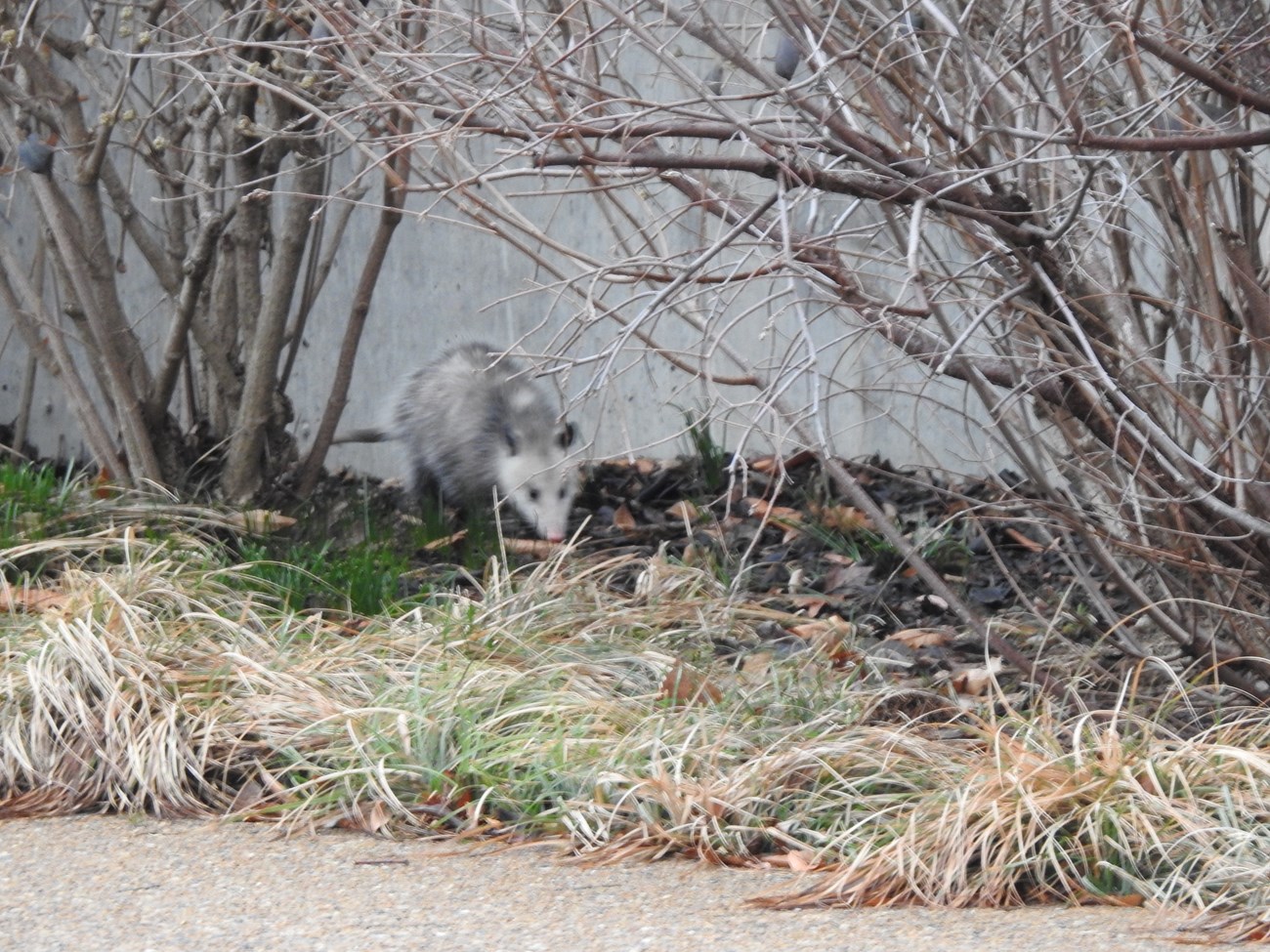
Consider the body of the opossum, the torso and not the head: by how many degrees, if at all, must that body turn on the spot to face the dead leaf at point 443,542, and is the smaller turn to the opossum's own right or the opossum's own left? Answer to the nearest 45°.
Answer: approximately 45° to the opossum's own right

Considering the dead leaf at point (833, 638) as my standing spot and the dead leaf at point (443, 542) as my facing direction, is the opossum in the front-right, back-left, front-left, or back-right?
front-right

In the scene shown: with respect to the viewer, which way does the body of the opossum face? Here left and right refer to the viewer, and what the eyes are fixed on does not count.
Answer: facing the viewer and to the right of the viewer

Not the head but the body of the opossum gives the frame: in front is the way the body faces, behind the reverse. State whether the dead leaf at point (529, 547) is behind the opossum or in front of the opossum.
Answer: in front

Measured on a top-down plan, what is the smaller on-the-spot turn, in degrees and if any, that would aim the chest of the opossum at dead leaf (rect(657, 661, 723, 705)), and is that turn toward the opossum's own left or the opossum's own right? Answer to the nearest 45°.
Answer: approximately 45° to the opossum's own right

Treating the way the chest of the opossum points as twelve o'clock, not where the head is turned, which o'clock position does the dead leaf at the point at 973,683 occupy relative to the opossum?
The dead leaf is roughly at 1 o'clock from the opossum.

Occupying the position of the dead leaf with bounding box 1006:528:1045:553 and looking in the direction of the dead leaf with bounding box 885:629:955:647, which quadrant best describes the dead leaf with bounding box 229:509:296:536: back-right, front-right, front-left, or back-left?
front-right

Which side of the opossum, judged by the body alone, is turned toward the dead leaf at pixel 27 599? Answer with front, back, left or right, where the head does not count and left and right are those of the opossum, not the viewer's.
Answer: right

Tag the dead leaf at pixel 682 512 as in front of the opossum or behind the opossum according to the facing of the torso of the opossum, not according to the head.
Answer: in front

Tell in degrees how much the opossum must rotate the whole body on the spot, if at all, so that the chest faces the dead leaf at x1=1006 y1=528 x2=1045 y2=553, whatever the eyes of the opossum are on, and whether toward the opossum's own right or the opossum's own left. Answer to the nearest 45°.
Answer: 0° — it already faces it

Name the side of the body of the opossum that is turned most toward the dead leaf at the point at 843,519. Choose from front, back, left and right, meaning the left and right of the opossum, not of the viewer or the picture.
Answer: front
